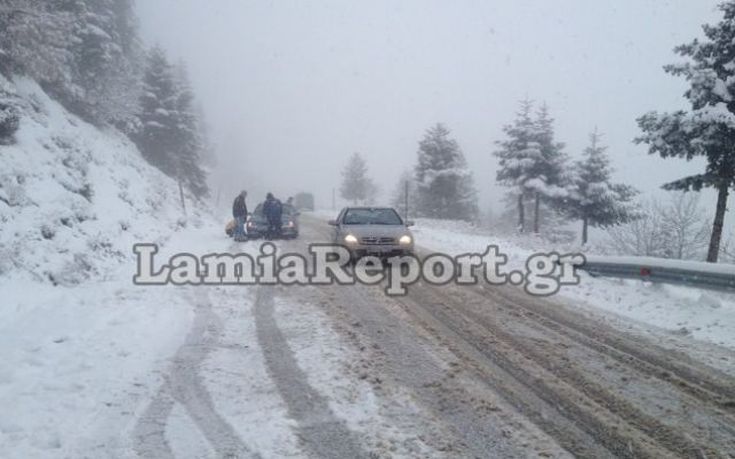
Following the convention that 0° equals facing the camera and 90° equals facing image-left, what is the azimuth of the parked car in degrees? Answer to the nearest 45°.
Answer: approximately 0°

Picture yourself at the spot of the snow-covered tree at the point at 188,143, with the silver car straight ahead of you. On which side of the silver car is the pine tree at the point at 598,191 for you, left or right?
left

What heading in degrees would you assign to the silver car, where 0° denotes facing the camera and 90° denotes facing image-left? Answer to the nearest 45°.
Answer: approximately 0°

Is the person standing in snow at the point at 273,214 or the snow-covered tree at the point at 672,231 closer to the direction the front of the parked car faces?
the person standing in snow

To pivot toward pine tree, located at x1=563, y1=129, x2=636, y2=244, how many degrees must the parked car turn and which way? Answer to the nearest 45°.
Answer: approximately 90° to its left

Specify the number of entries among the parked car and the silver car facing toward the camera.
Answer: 2

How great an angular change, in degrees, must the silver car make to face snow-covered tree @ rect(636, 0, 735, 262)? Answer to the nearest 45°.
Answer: approximately 90° to its left
